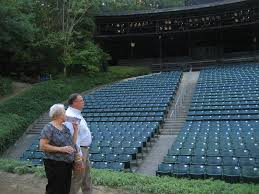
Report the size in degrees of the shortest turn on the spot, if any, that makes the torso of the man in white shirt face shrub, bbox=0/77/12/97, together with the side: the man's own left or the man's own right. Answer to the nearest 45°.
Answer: approximately 90° to the man's own left

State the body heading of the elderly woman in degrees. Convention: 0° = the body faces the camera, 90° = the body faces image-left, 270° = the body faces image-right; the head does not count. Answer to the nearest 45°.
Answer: approximately 315°

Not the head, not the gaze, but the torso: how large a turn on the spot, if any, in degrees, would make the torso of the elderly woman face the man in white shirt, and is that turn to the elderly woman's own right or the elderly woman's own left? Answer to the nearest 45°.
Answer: approximately 90° to the elderly woman's own left

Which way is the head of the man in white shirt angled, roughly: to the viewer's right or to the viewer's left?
to the viewer's right
